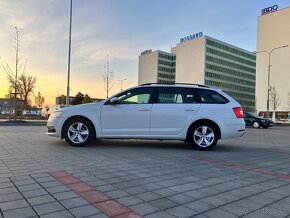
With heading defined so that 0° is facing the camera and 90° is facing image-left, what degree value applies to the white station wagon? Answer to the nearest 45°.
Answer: approximately 90°

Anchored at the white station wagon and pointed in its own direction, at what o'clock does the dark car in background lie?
The dark car in background is roughly at 4 o'clock from the white station wagon.
